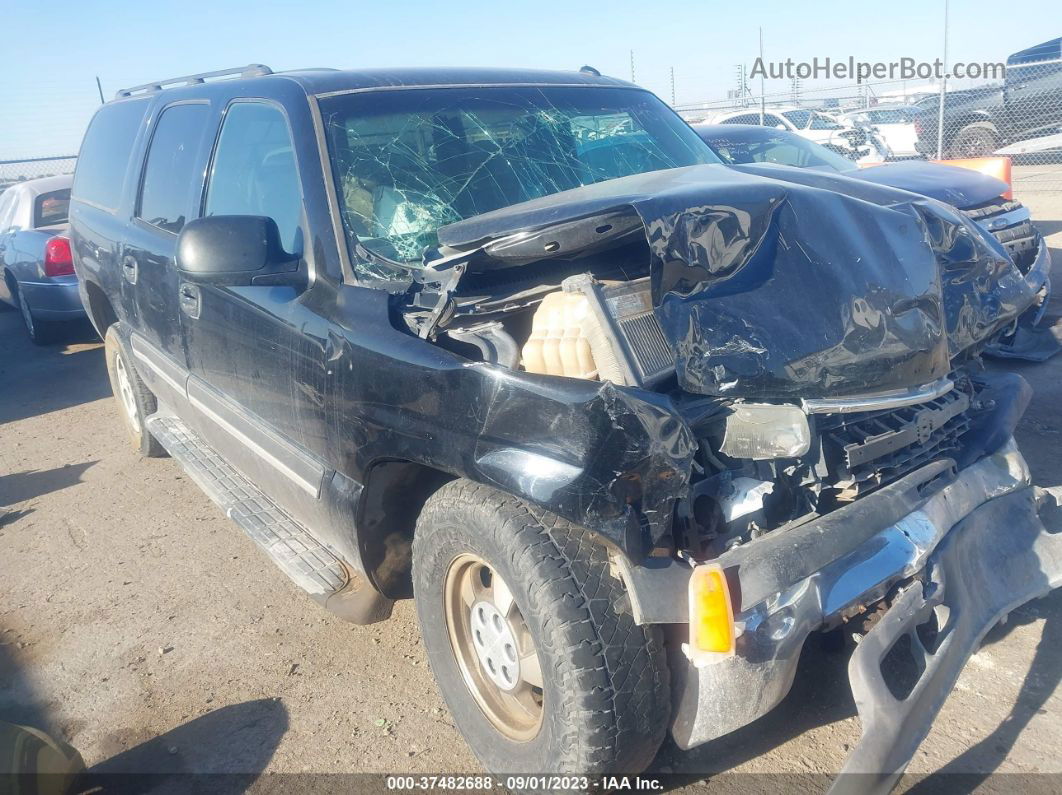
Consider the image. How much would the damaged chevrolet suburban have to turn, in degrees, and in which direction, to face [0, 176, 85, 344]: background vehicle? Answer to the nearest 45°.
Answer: approximately 180°

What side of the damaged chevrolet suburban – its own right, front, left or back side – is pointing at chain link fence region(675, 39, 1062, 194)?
left

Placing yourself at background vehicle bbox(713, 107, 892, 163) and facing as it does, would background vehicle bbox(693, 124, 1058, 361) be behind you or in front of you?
in front

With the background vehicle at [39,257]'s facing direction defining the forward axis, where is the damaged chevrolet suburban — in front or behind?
behind

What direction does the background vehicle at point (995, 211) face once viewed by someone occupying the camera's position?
facing the viewer and to the right of the viewer

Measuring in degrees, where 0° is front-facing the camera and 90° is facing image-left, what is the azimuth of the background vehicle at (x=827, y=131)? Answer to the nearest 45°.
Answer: approximately 315°

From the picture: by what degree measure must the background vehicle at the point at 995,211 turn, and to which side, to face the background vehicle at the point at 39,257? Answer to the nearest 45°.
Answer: approximately 135° to its right

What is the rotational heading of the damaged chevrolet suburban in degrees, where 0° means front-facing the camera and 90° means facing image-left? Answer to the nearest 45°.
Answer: approximately 315°

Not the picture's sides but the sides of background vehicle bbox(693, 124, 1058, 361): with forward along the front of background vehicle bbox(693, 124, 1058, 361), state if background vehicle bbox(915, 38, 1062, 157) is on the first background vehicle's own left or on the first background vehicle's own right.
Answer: on the first background vehicle's own left

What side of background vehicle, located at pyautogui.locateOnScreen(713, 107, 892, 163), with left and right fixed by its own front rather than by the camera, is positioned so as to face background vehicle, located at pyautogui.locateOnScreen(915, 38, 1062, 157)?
front

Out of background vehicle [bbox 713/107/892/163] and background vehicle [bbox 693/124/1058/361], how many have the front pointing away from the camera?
0

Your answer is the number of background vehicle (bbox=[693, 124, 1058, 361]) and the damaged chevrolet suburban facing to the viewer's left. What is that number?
0
